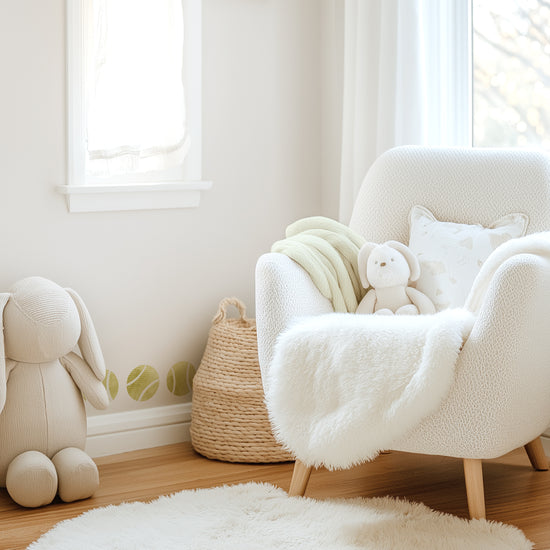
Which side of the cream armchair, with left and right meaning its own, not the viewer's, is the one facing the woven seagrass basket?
right

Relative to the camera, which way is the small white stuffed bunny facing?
toward the camera

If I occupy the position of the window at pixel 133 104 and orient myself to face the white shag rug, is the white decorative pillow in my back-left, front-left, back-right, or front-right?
front-left

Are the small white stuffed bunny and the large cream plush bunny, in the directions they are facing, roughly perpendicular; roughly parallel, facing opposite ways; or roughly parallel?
roughly parallel

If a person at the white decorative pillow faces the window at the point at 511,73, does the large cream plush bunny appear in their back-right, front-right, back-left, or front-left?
back-left

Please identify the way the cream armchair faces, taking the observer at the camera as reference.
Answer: facing the viewer and to the left of the viewer

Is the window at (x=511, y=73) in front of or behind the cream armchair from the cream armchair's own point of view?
behind
